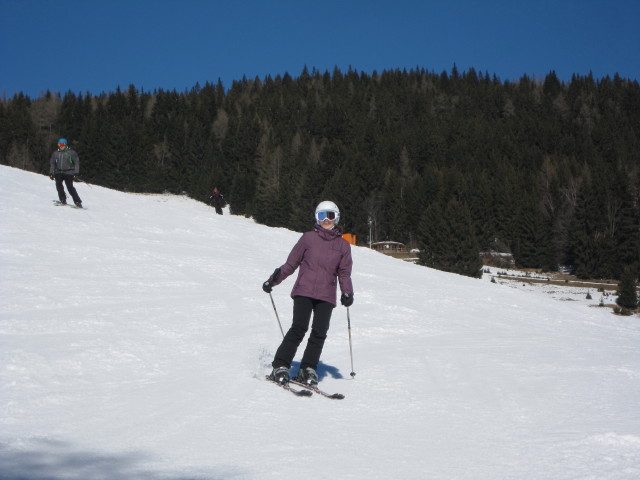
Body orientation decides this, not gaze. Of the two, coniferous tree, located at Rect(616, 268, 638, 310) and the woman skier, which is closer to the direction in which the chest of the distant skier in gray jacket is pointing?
the woman skier

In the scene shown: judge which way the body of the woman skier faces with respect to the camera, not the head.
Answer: toward the camera

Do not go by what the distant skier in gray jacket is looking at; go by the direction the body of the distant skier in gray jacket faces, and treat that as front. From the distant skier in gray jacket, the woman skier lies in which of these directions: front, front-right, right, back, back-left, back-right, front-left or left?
front

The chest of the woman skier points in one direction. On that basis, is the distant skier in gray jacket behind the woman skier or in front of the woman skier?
behind

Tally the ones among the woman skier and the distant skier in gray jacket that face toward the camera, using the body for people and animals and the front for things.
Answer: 2

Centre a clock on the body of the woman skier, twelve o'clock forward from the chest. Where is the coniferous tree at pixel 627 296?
The coniferous tree is roughly at 7 o'clock from the woman skier.

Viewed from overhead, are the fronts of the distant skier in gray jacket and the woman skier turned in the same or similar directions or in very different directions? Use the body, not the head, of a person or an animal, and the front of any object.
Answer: same or similar directions

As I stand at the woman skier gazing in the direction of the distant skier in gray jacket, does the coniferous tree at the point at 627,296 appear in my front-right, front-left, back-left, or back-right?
front-right

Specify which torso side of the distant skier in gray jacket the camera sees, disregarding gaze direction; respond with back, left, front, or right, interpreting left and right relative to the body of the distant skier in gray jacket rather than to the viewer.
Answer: front

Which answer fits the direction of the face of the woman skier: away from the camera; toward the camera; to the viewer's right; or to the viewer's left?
toward the camera

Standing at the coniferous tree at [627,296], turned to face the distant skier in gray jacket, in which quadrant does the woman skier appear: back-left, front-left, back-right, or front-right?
front-left
